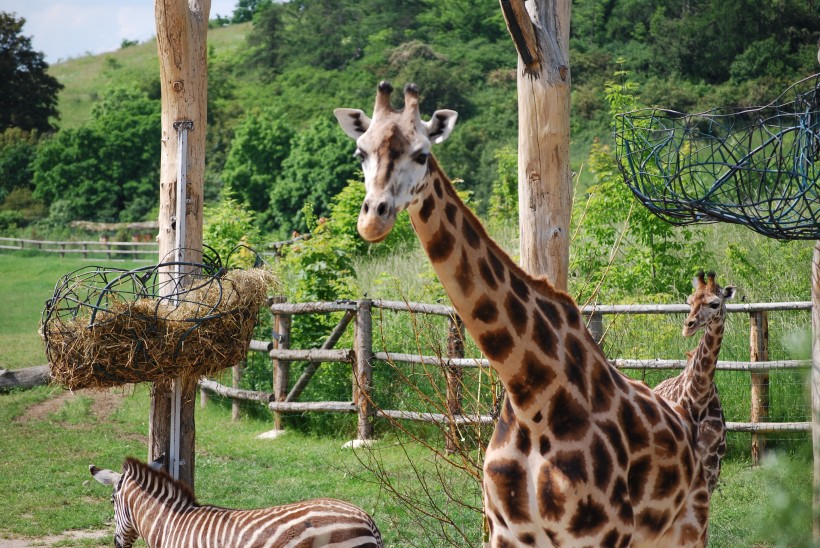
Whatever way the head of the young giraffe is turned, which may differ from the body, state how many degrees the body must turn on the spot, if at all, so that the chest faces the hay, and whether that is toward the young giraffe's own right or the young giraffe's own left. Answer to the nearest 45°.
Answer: approximately 90° to the young giraffe's own right

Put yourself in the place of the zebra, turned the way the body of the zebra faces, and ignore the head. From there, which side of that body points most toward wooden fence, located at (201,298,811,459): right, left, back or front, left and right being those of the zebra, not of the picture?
right

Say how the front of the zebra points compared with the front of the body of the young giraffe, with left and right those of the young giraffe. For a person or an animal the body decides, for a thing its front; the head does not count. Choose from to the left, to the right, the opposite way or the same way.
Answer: to the right

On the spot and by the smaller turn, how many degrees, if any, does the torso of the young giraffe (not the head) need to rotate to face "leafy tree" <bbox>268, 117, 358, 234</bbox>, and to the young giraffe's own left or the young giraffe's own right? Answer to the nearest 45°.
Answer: approximately 180°

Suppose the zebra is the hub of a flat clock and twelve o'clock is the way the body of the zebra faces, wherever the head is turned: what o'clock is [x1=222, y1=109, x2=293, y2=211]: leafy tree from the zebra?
The leafy tree is roughly at 3 o'clock from the zebra.

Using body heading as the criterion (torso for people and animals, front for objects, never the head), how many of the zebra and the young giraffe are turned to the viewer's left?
1

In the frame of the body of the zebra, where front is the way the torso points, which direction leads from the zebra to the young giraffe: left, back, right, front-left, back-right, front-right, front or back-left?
back

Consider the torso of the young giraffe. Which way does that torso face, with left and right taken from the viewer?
facing the viewer and to the right of the viewer

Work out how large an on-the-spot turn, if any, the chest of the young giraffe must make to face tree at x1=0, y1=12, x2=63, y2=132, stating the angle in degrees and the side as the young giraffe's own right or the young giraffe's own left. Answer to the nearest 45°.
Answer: approximately 180°

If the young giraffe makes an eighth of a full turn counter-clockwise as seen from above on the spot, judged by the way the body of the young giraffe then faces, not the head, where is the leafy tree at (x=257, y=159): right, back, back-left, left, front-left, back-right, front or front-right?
back-left

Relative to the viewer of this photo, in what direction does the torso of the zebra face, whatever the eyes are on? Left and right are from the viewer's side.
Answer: facing to the left of the viewer
